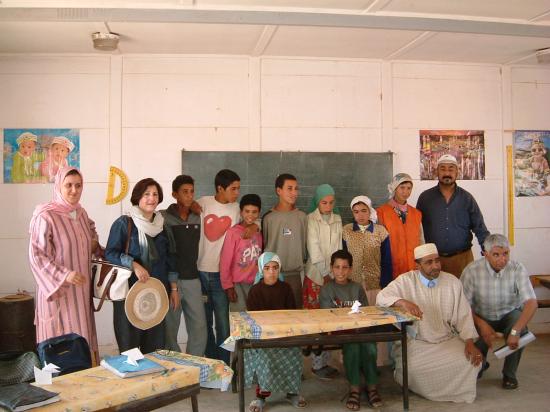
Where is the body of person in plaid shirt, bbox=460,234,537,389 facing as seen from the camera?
toward the camera

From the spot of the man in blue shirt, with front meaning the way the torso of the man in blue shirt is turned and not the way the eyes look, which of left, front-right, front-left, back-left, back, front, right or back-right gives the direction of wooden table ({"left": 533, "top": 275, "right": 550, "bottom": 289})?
back-left

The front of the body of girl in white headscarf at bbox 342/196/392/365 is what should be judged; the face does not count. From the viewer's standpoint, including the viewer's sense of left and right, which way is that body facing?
facing the viewer

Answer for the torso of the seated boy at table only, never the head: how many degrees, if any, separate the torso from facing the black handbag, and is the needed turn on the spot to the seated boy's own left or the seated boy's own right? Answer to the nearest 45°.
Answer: approximately 45° to the seated boy's own right

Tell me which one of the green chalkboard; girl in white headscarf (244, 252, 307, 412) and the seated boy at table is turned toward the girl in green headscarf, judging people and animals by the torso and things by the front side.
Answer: the green chalkboard

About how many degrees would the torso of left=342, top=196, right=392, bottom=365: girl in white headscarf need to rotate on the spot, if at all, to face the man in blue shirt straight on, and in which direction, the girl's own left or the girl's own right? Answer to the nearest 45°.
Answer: approximately 135° to the girl's own left

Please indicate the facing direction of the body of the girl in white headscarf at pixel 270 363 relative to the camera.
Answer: toward the camera
